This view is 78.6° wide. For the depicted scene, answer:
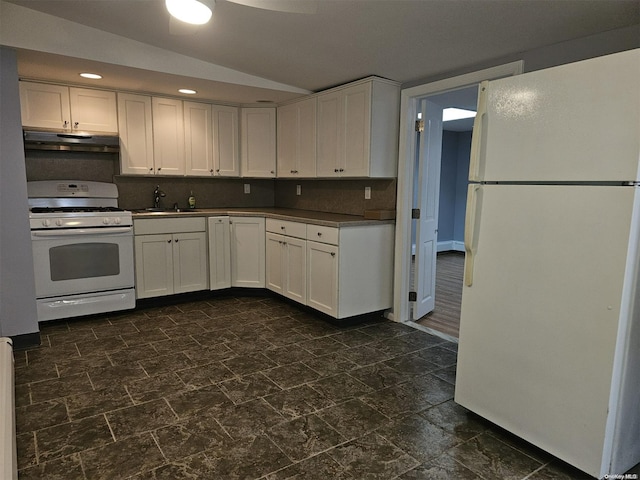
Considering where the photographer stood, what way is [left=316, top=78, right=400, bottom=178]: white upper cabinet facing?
facing the viewer and to the left of the viewer

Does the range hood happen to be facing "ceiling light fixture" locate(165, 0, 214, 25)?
yes

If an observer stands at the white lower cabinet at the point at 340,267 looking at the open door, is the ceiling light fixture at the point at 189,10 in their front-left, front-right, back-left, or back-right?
back-right

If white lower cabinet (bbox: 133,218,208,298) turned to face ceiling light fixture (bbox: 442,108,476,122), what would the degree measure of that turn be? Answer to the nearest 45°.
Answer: approximately 90° to its left

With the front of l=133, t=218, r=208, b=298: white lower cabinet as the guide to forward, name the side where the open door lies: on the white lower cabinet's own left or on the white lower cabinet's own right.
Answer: on the white lower cabinet's own left

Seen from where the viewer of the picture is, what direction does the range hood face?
facing the viewer

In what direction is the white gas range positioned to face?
toward the camera

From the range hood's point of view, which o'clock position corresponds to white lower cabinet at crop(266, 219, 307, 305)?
The white lower cabinet is roughly at 10 o'clock from the range hood.

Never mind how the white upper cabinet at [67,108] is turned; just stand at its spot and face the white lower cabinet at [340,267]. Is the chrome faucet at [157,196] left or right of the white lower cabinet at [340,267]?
left

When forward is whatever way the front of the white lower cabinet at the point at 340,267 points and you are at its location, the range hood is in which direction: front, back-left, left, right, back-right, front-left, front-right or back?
front-right
